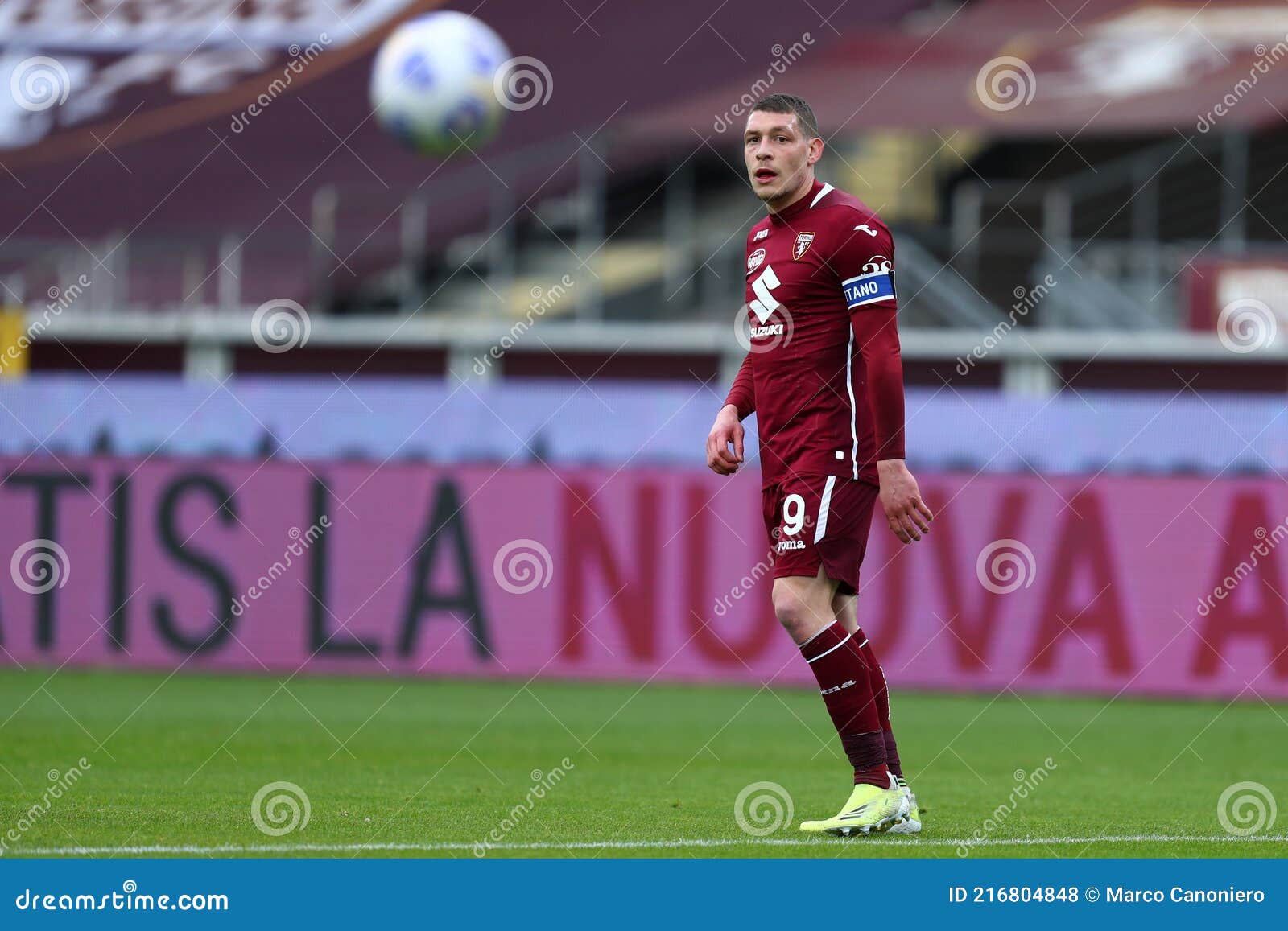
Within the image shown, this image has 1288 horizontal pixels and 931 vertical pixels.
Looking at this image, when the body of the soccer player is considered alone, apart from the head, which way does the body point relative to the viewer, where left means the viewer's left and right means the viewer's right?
facing the viewer and to the left of the viewer

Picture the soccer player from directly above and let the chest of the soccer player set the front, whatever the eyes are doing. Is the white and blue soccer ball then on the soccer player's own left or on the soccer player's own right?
on the soccer player's own right

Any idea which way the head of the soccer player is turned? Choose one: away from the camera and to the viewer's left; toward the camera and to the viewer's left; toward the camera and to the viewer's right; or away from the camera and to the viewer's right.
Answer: toward the camera and to the viewer's left
